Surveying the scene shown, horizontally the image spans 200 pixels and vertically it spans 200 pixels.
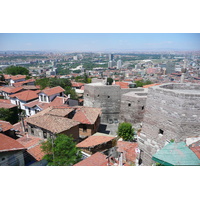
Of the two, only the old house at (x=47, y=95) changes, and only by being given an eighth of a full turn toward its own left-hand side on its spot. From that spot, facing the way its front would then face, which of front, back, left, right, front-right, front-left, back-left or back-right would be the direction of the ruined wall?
front-left

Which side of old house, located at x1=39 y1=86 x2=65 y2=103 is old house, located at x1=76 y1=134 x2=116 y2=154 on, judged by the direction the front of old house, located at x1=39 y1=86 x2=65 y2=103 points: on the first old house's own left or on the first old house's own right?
on the first old house's own left

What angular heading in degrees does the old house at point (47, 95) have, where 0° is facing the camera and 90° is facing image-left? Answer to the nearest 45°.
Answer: approximately 45°

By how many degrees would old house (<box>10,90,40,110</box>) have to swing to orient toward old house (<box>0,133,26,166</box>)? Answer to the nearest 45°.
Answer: approximately 45° to its left

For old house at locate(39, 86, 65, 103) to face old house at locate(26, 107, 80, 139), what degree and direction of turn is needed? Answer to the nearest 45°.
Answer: approximately 45° to its left

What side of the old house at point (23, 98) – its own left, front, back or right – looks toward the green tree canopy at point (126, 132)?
left

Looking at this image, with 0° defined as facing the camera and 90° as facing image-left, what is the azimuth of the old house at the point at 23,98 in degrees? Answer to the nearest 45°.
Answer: approximately 45°
